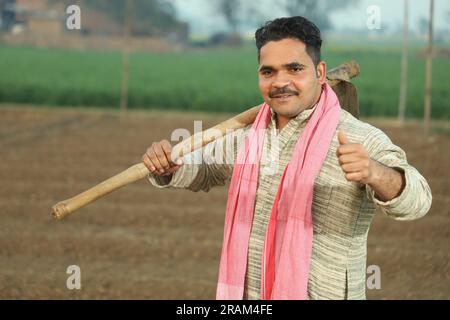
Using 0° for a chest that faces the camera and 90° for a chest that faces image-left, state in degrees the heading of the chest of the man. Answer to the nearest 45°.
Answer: approximately 45°
